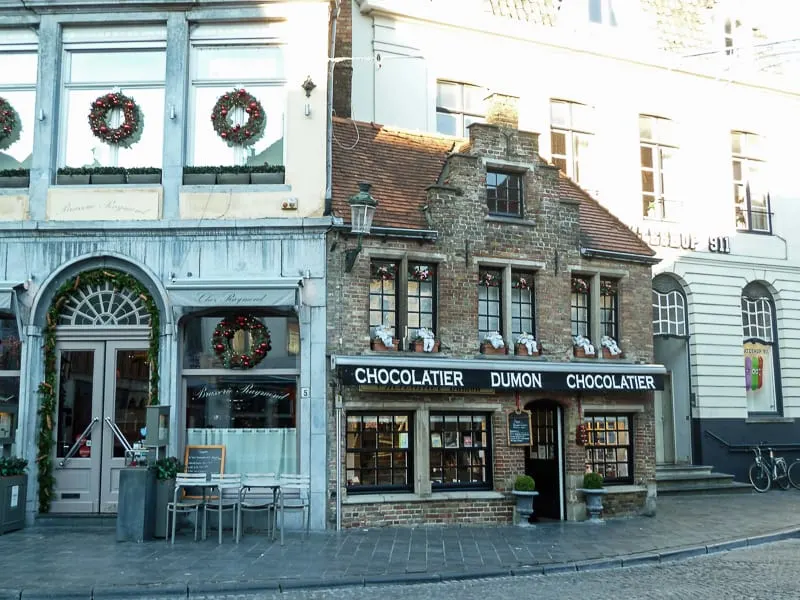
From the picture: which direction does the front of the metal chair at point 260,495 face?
toward the camera

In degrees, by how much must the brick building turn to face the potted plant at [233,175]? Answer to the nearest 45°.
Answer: approximately 90° to its right

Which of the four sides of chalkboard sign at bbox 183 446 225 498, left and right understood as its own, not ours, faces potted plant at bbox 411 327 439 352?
left

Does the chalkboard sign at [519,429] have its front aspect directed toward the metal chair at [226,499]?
no

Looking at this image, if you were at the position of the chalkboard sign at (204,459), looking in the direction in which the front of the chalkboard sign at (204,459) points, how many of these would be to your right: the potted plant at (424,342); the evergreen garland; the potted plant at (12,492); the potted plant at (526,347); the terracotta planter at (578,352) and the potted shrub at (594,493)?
2

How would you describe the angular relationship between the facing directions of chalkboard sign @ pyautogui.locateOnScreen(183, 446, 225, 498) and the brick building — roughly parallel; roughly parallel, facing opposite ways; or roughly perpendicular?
roughly parallel

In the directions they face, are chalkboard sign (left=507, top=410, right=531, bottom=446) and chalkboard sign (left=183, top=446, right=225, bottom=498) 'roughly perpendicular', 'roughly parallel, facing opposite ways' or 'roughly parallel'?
roughly parallel

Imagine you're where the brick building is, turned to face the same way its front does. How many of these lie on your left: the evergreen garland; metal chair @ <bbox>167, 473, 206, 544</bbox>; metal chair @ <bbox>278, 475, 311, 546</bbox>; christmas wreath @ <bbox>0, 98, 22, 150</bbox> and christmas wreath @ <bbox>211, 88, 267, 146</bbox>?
0

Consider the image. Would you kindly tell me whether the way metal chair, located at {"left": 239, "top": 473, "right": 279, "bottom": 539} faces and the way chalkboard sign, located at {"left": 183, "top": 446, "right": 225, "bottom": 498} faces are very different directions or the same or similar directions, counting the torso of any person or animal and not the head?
same or similar directions

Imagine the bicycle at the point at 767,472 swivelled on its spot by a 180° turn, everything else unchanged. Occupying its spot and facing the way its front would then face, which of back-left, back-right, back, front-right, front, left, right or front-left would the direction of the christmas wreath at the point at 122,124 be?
back

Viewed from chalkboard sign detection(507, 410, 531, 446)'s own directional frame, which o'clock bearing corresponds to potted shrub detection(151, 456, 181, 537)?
The potted shrub is roughly at 2 o'clock from the chalkboard sign.

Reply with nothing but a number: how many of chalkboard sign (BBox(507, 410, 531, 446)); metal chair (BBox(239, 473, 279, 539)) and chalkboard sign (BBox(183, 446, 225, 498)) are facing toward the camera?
3

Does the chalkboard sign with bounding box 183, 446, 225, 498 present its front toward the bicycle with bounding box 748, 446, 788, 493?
no

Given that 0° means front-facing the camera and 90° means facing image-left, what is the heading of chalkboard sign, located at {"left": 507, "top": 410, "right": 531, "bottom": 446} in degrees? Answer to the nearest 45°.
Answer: approximately 0°

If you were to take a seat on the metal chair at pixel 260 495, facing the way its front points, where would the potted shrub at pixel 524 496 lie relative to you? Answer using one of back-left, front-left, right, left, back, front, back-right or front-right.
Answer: left
